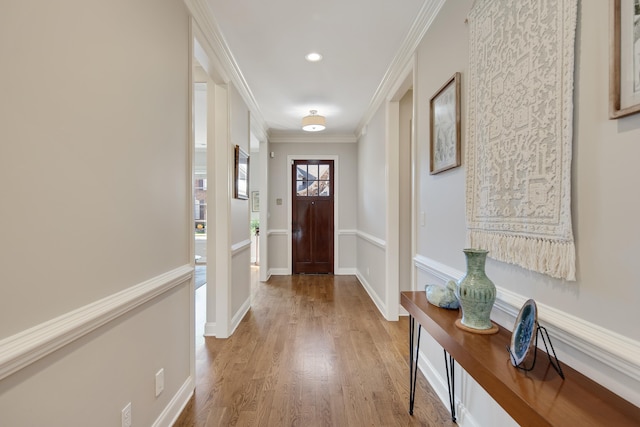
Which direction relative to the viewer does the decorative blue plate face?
to the viewer's left

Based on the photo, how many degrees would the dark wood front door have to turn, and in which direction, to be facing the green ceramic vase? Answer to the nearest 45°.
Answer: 0° — it already faces it

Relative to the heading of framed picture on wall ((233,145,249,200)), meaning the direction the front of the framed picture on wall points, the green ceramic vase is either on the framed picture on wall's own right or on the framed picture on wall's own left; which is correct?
on the framed picture on wall's own right

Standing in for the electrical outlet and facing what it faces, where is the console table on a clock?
The console table is roughly at 12 o'clock from the electrical outlet.

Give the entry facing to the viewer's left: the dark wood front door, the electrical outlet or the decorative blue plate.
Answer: the decorative blue plate

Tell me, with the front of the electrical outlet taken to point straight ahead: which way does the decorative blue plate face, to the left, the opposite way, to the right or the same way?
the opposite way

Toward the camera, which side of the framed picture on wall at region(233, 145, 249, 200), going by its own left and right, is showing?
right

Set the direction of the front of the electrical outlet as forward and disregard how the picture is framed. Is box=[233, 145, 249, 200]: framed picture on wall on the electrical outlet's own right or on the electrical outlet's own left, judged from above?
on the electrical outlet's own left

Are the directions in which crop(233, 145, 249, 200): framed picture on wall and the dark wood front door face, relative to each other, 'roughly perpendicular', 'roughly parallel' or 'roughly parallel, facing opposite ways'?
roughly perpendicular

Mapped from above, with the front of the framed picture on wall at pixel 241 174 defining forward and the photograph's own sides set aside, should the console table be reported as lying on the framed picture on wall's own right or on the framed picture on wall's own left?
on the framed picture on wall's own right
